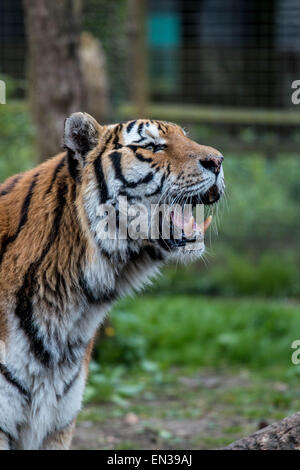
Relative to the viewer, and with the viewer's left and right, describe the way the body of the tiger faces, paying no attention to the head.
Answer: facing to the right of the viewer

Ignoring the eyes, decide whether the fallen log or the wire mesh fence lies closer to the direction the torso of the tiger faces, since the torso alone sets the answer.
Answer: the fallen log

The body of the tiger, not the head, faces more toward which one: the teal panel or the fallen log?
the fallen log

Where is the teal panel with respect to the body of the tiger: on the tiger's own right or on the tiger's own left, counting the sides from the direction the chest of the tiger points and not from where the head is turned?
on the tiger's own left

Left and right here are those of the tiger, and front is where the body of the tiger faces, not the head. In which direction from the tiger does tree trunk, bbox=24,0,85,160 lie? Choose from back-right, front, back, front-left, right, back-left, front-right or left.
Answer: left

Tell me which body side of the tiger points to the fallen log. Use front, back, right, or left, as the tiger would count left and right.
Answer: front

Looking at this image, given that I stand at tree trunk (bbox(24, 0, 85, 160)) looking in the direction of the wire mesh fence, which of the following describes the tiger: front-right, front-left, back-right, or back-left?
back-right

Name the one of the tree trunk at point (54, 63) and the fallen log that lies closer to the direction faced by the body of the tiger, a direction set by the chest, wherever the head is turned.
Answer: the fallen log

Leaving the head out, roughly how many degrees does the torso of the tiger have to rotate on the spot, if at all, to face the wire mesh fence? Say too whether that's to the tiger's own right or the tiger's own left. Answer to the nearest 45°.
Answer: approximately 90° to the tiger's own left
